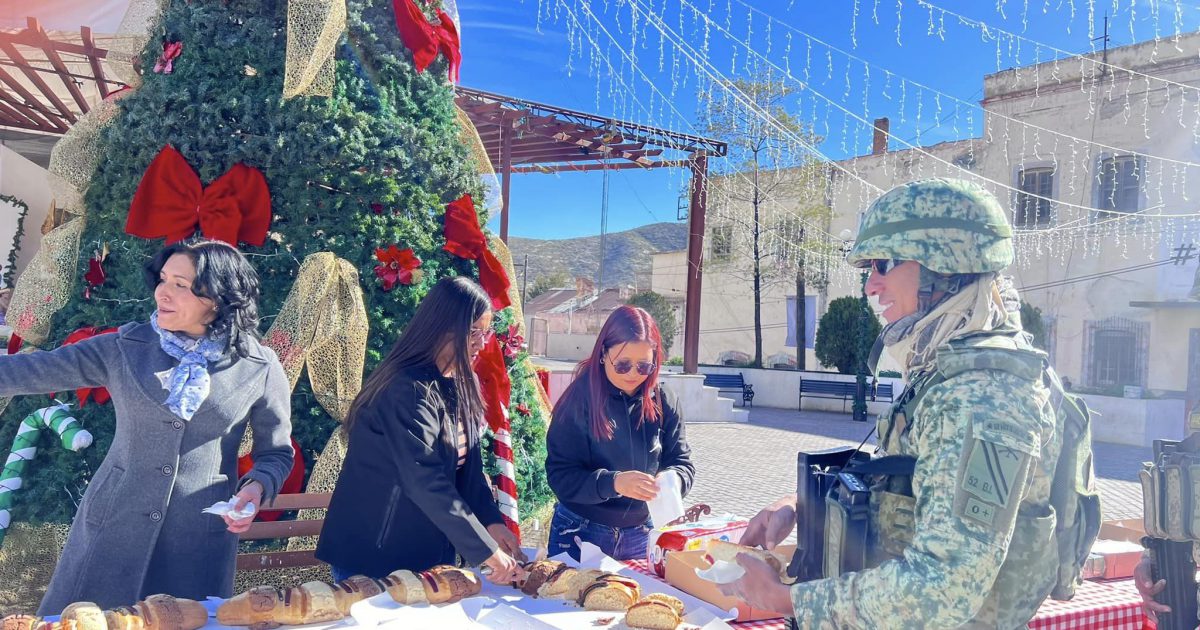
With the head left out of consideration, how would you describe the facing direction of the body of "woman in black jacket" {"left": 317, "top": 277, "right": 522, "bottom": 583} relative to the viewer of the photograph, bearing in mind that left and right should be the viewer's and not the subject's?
facing to the right of the viewer

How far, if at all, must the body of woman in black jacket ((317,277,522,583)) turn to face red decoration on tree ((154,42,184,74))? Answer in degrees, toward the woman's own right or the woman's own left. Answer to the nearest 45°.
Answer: approximately 135° to the woman's own left

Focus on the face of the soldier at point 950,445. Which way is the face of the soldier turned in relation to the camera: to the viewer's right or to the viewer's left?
to the viewer's left

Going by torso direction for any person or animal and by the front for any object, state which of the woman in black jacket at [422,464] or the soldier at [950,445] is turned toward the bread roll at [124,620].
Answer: the soldier

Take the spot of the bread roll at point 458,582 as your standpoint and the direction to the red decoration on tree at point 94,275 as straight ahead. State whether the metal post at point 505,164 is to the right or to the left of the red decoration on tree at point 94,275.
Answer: right

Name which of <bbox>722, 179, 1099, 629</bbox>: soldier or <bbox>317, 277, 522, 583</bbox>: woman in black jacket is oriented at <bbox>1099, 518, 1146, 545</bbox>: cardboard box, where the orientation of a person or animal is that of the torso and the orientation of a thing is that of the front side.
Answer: the woman in black jacket

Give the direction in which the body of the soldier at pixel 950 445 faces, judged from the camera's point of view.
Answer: to the viewer's left

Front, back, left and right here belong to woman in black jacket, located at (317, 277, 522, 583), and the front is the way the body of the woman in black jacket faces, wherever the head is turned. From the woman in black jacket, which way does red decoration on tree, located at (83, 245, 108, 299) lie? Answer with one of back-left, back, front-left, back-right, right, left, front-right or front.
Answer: back-left

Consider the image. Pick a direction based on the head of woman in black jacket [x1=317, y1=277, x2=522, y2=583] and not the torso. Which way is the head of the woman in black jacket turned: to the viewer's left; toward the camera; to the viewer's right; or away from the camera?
to the viewer's right

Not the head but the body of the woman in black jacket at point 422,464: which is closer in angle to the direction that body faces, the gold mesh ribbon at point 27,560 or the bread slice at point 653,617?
the bread slice
